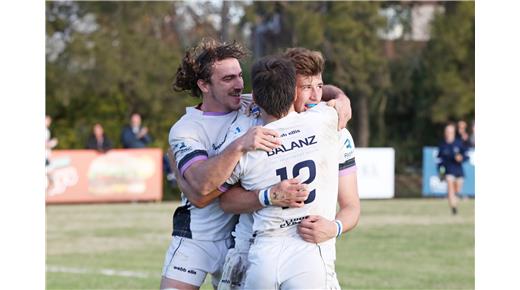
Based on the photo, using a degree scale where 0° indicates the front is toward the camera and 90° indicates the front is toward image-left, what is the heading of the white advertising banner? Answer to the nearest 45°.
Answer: approximately 0°

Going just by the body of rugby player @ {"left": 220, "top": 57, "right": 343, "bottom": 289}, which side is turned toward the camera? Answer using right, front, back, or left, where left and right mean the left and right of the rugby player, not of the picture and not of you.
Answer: back

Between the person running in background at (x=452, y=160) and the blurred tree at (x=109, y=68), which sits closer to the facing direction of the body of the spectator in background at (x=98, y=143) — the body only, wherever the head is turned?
the person running in background

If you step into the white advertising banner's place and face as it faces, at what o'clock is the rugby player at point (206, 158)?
The rugby player is roughly at 12 o'clock from the white advertising banner.

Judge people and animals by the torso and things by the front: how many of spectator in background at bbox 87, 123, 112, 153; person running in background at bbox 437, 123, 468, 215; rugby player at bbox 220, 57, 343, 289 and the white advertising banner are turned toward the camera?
3

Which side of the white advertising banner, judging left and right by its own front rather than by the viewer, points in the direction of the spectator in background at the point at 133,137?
right
